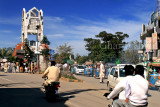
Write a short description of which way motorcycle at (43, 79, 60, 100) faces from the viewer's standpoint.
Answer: facing away from the viewer and to the left of the viewer

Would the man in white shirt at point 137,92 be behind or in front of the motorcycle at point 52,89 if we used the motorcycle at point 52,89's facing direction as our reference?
behind

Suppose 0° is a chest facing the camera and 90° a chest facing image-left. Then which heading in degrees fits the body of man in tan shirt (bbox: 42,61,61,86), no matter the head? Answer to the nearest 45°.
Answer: approximately 135°

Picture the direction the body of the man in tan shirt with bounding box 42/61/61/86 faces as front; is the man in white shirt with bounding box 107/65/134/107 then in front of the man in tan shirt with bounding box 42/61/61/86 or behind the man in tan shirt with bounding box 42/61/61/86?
behind

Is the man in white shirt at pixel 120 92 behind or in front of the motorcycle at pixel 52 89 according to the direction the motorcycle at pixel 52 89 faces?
behind
